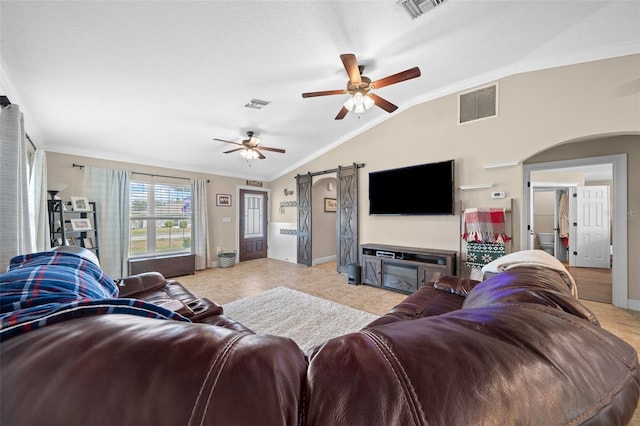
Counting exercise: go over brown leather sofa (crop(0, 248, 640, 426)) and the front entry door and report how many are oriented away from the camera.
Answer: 1

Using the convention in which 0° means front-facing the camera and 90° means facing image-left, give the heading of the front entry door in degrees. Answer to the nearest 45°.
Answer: approximately 315°

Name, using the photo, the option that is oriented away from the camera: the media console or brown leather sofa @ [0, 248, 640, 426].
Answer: the brown leather sofa

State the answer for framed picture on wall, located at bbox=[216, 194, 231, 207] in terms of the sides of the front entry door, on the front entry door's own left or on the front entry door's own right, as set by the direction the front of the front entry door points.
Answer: on the front entry door's own right

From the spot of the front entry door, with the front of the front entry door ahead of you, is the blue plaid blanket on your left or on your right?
on your right

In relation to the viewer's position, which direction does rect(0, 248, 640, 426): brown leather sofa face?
facing away from the viewer

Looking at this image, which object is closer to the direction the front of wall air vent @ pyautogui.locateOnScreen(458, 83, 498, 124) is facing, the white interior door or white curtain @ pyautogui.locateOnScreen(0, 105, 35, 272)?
the white curtain

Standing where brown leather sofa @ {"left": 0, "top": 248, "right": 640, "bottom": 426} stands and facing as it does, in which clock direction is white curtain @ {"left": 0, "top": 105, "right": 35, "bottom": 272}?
The white curtain is roughly at 10 o'clock from the brown leather sofa.

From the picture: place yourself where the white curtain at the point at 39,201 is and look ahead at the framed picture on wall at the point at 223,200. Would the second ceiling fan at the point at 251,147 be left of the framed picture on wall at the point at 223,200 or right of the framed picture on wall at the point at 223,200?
right

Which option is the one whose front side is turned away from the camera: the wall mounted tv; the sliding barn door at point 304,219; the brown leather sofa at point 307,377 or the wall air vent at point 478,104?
the brown leather sofa

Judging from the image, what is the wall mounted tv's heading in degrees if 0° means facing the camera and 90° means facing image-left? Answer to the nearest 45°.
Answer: approximately 45°

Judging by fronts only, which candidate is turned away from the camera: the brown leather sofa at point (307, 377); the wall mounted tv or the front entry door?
the brown leather sofa

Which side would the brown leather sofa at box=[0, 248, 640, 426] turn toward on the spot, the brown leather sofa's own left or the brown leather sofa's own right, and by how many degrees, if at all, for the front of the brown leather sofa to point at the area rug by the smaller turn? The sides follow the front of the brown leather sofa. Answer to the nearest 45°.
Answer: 0° — it already faces it
